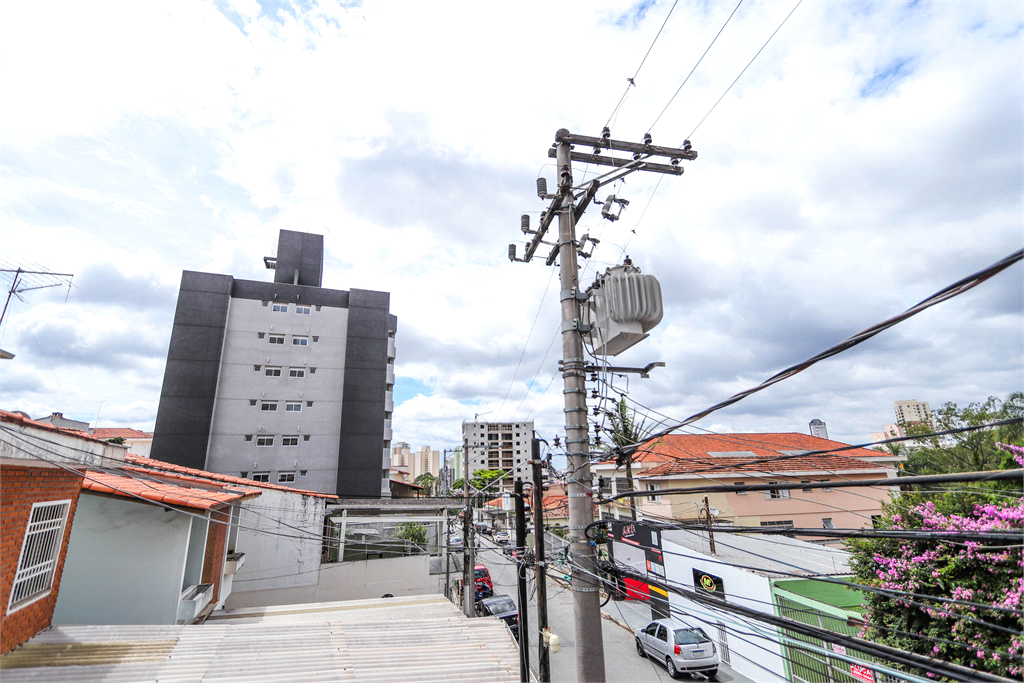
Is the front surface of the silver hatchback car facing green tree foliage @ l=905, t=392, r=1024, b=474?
no

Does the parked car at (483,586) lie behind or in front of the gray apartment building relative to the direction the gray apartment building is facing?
in front

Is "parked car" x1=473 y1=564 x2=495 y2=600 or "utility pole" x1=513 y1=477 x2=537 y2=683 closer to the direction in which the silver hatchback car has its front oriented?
the parked car

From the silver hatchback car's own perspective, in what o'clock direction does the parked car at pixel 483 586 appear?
The parked car is roughly at 12 o'clock from the silver hatchback car.

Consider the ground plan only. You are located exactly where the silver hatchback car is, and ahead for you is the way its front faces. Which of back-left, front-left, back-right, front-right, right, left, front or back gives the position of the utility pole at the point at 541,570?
back-left
